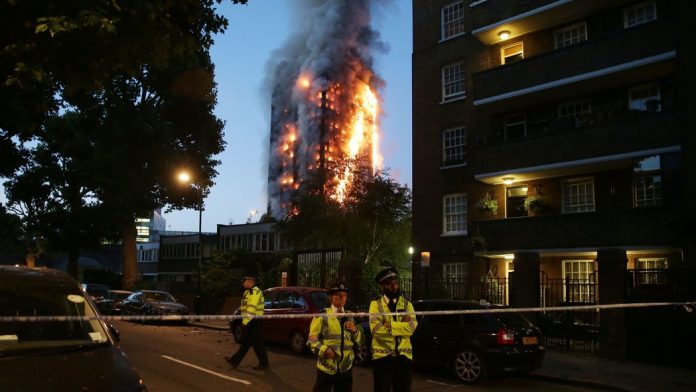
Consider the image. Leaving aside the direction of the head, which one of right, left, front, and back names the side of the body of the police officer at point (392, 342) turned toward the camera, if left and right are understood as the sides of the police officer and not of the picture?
front

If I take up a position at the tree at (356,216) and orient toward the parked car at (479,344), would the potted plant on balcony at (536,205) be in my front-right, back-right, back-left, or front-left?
front-left

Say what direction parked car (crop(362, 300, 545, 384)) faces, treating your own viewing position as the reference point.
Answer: facing away from the viewer and to the left of the viewer

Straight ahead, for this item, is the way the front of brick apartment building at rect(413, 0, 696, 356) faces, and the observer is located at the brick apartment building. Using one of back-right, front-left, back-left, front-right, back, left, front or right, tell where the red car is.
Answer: front

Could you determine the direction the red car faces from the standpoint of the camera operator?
facing away from the viewer and to the left of the viewer

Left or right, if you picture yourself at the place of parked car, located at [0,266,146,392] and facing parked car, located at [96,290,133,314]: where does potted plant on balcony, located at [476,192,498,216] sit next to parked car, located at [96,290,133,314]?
right

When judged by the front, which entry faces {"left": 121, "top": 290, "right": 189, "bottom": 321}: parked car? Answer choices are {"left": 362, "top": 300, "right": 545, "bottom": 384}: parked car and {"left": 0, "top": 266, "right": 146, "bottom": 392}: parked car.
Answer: {"left": 362, "top": 300, "right": 545, "bottom": 384}: parked car

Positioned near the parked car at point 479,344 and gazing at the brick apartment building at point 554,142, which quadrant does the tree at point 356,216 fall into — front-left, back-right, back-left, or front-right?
front-left

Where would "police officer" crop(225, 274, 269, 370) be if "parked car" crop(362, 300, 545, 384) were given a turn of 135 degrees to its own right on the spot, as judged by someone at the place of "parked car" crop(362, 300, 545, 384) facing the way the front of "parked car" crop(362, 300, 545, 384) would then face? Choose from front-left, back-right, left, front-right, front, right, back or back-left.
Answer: back

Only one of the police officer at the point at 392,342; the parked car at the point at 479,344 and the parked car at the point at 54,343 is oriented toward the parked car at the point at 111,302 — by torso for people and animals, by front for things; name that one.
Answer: the parked car at the point at 479,344

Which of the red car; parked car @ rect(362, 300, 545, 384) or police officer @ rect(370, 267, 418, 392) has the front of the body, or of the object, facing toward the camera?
the police officer
